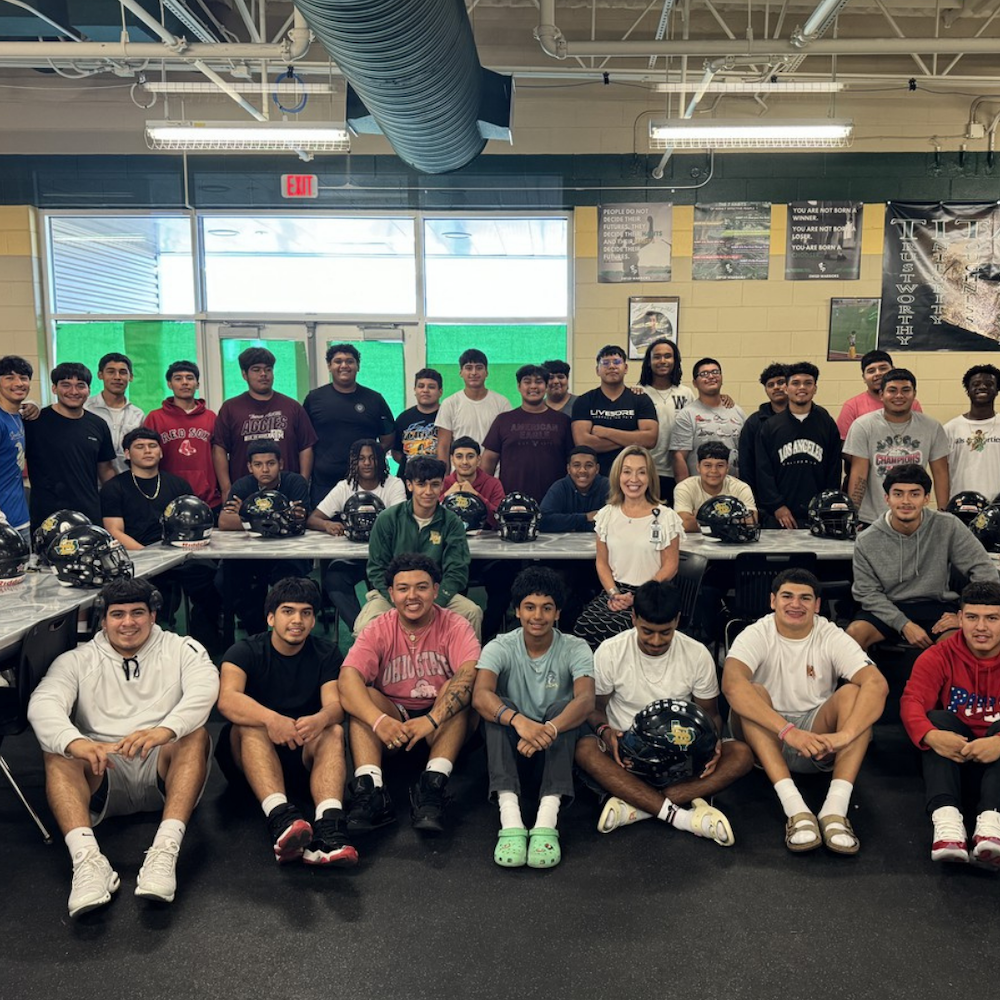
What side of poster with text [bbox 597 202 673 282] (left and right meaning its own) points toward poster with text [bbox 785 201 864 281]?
left

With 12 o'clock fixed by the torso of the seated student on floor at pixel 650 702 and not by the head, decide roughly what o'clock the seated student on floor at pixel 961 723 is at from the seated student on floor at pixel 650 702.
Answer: the seated student on floor at pixel 961 723 is roughly at 9 o'clock from the seated student on floor at pixel 650 702.

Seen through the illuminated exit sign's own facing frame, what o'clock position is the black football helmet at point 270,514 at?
The black football helmet is roughly at 12 o'clock from the illuminated exit sign.

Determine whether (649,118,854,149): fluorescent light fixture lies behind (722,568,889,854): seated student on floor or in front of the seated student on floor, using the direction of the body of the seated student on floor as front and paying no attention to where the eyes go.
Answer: behind

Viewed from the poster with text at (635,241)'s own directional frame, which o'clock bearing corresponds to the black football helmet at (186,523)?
The black football helmet is roughly at 1 o'clock from the poster with text.

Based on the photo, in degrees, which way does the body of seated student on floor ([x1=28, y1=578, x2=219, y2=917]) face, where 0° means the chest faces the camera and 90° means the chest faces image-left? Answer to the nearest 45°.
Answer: approximately 0°
